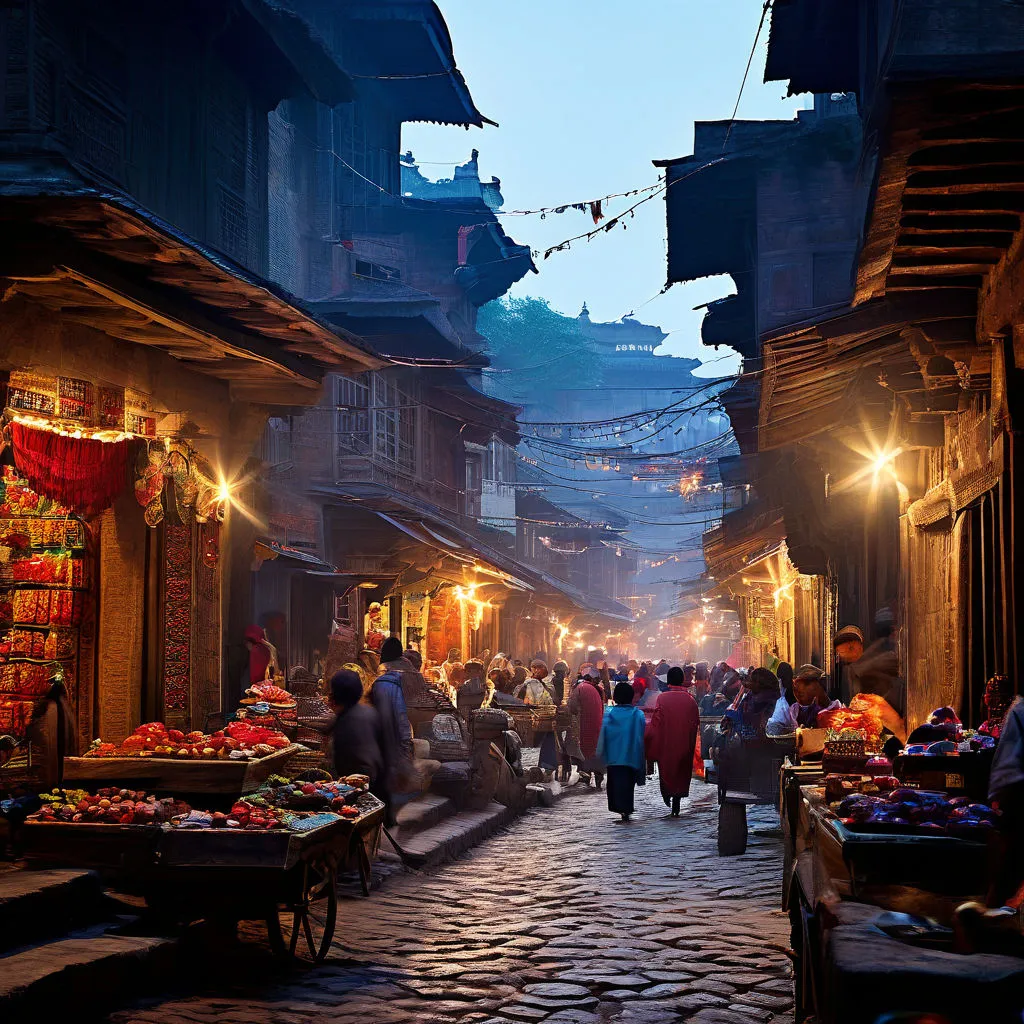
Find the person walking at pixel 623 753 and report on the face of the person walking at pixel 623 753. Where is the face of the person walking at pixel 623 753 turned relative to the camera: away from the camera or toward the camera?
away from the camera

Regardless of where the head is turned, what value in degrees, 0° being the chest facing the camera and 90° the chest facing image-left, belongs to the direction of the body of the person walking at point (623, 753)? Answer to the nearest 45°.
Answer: approximately 180°

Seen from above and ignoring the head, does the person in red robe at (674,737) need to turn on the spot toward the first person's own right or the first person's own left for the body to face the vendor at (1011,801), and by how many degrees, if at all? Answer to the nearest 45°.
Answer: approximately 180°

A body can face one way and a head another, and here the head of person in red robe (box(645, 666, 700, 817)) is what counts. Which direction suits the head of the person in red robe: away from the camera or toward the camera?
away from the camera

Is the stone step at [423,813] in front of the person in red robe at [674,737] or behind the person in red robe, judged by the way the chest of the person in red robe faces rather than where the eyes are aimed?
behind

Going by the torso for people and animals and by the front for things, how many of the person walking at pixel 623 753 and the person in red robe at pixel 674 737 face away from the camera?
2

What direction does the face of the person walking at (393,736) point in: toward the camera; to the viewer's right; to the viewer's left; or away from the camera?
away from the camera

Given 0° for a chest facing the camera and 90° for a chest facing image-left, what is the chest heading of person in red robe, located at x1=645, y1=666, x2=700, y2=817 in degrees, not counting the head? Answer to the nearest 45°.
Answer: approximately 180°
